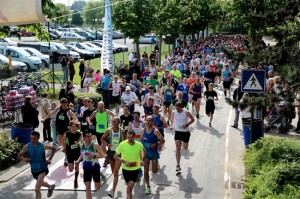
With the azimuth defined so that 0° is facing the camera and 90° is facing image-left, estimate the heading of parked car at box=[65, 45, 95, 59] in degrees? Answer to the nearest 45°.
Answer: approximately 315°

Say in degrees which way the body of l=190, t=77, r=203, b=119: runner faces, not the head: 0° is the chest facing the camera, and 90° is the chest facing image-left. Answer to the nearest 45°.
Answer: approximately 0°

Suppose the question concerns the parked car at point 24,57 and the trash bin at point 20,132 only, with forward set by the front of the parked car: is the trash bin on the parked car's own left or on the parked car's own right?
on the parked car's own right

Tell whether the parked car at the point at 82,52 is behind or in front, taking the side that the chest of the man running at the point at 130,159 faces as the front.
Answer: behind
